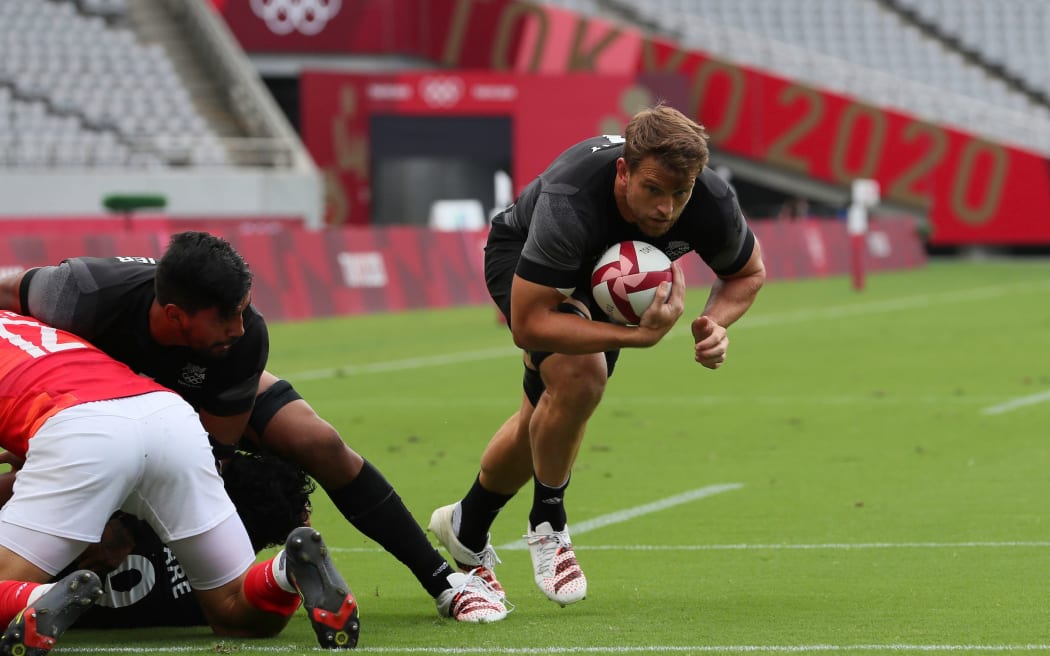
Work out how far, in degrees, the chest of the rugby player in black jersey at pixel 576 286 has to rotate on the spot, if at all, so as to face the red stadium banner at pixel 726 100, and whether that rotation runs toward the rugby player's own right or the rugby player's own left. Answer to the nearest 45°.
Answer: approximately 135° to the rugby player's own left

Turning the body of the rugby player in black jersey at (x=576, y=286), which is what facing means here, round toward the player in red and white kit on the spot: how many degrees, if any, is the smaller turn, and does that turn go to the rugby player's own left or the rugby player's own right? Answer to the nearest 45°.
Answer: approximately 90° to the rugby player's own right

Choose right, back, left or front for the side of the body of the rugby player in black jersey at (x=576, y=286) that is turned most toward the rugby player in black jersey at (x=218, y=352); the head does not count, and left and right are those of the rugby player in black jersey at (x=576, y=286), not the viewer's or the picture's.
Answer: right

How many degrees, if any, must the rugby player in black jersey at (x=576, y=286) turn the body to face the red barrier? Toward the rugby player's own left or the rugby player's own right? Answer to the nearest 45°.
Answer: approximately 135° to the rugby player's own left

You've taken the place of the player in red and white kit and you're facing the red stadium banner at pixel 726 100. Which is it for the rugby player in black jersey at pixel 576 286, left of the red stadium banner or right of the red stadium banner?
right
